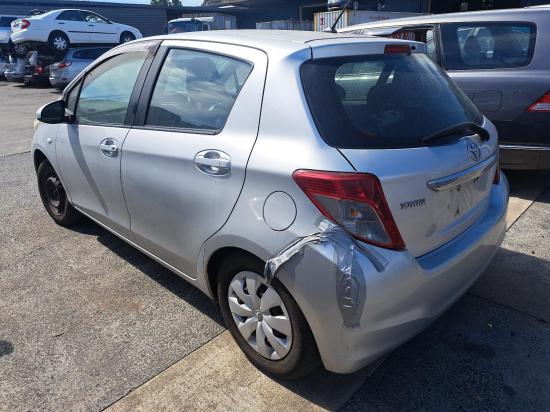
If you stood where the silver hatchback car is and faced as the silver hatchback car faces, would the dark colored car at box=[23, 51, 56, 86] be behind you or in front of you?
in front

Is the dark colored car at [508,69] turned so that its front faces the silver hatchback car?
no

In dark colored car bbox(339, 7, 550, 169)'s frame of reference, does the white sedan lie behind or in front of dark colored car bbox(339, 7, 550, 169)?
in front

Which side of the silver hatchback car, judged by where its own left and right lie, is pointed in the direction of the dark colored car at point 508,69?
right

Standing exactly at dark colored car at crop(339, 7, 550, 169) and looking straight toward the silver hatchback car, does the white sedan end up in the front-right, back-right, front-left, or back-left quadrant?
back-right

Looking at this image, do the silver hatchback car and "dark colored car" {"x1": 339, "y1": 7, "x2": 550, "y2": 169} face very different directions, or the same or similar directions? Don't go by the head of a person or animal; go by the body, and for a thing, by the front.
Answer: same or similar directions

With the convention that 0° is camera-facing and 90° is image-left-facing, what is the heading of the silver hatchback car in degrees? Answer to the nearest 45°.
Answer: approximately 135°

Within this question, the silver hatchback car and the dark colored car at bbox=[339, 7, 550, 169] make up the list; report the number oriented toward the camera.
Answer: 0
